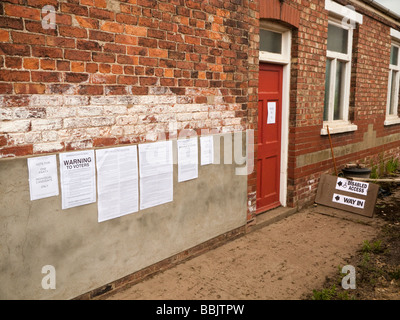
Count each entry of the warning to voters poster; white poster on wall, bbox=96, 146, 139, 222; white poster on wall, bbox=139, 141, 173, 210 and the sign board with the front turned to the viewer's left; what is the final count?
0

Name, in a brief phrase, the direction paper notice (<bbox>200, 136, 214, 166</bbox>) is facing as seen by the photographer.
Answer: facing the viewer and to the right of the viewer

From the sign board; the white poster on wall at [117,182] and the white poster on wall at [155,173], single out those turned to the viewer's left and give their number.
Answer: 0

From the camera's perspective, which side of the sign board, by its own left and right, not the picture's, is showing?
front

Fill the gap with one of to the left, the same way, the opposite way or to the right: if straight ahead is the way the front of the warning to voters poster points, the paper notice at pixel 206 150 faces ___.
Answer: the same way

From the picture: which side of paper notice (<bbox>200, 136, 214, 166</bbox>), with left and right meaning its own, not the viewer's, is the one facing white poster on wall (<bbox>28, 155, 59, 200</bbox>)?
right

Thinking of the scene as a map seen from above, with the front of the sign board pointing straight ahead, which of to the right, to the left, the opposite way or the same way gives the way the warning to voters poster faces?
to the left

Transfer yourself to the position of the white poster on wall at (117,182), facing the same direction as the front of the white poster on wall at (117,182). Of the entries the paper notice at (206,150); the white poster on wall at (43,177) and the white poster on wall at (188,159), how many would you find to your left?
2

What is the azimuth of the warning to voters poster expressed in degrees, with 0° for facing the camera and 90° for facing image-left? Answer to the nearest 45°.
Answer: approximately 315°

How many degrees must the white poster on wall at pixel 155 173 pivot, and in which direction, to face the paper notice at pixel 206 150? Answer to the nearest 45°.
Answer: approximately 90° to its left

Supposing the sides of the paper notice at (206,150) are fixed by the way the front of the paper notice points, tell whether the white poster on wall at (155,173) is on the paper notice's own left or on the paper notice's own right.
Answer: on the paper notice's own right

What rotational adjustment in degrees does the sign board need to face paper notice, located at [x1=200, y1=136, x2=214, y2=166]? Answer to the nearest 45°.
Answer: approximately 45° to its right

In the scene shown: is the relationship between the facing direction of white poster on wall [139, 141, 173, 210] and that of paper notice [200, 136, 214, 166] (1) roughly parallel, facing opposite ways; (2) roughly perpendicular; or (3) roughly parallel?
roughly parallel
